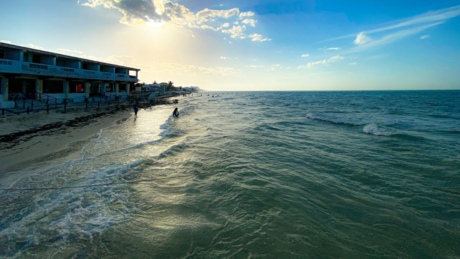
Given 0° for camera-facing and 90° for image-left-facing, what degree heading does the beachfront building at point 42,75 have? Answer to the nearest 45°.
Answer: approximately 315°
